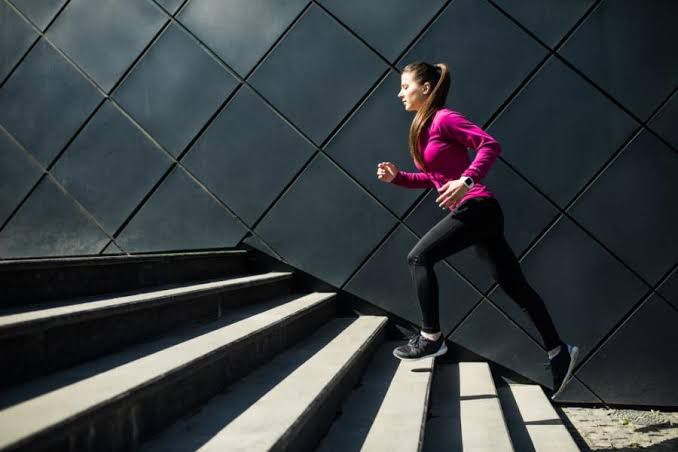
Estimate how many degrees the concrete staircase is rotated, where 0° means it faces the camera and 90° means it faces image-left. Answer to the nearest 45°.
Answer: approximately 270°

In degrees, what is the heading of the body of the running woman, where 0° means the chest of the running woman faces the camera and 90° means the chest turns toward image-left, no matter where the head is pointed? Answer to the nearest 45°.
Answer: approximately 90°
